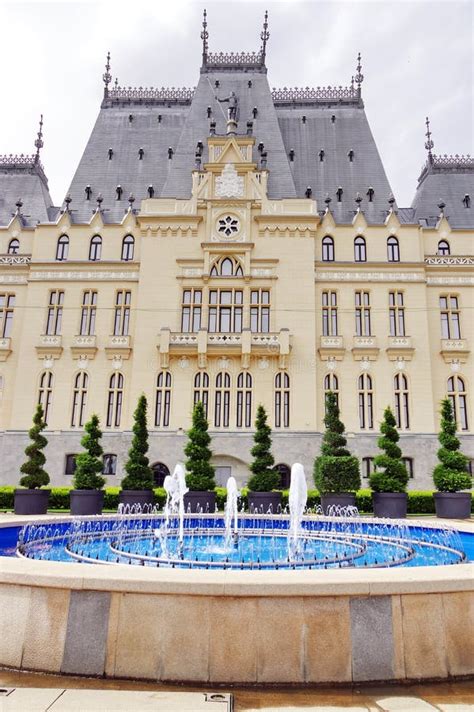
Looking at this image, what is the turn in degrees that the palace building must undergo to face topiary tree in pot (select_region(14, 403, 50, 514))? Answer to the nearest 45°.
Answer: approximately 45° to its right

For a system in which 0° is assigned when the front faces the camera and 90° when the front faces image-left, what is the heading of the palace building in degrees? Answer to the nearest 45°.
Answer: approximately 0°

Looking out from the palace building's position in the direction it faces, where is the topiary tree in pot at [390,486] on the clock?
The topiary tree in pot is roughly at 11 o'clock from the palace building.

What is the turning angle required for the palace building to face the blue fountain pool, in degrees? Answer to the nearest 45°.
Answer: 0° — it already faces it

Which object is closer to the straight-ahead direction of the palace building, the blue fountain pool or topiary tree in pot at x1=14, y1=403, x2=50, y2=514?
the blue fountain pool
